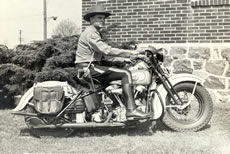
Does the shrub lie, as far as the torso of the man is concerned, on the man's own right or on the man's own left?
on the man's own left

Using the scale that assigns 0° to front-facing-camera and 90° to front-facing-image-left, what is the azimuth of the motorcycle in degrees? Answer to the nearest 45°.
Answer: approximately 270°

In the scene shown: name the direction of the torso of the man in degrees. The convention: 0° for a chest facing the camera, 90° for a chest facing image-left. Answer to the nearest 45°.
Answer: approximately 270°
